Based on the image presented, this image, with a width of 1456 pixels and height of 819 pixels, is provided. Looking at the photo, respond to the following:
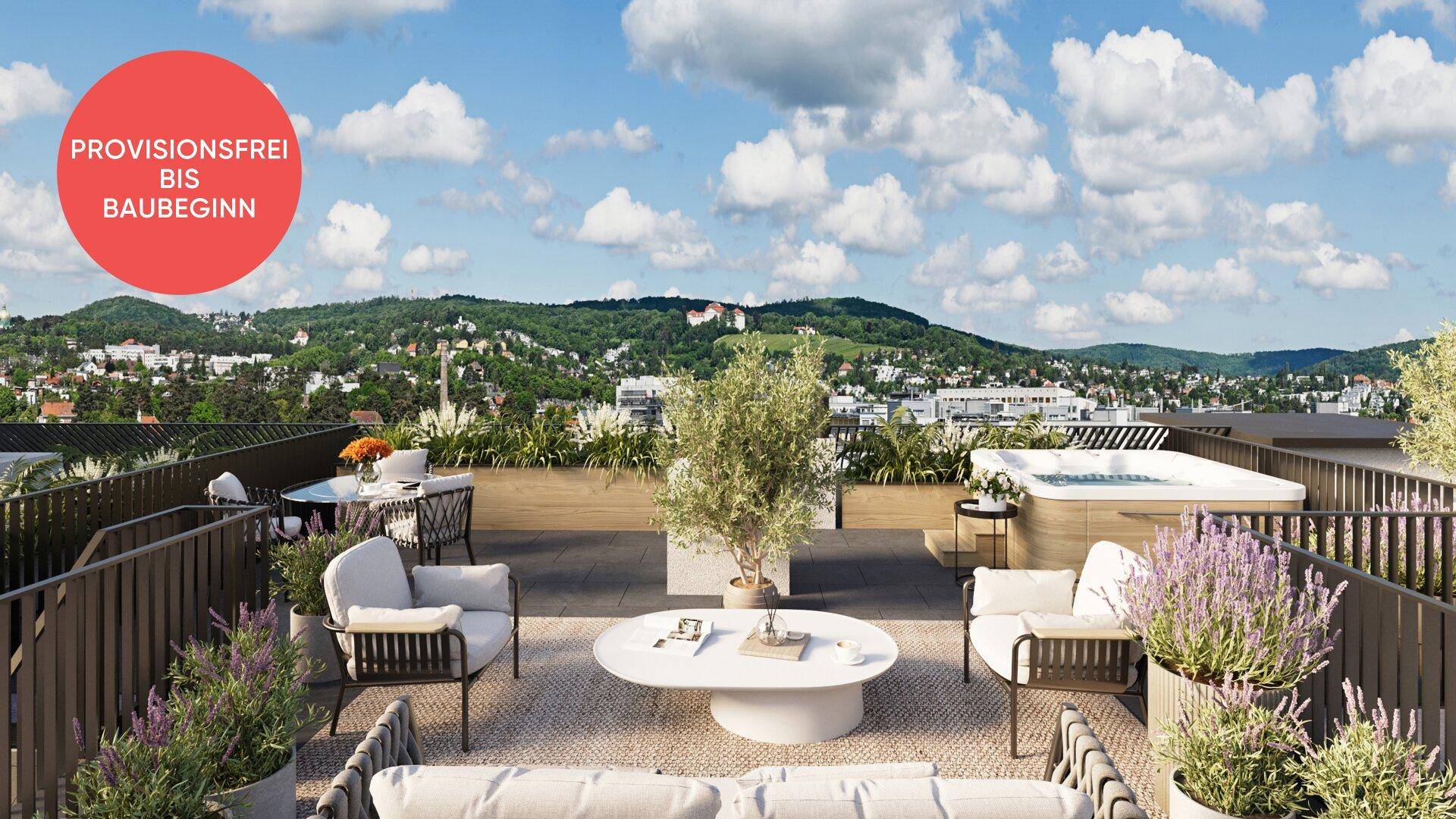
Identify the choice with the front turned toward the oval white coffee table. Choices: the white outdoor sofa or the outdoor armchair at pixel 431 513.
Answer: the white outdoor sofa

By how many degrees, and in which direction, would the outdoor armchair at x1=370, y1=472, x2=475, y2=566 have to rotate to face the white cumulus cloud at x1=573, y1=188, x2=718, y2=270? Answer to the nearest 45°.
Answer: approximately 45° to its right

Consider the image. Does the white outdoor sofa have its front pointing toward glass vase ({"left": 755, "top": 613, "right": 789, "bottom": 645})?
yes

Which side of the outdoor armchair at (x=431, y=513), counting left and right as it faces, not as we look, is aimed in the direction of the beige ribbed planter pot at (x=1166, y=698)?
back

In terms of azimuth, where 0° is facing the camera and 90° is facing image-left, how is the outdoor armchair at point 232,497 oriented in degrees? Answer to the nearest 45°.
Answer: approximately 270°

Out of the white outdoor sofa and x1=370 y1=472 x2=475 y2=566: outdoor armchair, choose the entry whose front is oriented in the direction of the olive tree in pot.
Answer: the white outdoor sofa

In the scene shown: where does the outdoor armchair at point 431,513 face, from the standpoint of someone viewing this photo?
facing away from the viewer and to the left of the viewer

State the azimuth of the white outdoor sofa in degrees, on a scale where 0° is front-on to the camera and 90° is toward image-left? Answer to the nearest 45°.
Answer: approximately 180°

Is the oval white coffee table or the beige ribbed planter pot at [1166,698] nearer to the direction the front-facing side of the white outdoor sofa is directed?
the oval white coffee table

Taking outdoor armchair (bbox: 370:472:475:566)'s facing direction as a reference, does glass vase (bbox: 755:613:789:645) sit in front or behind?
behind

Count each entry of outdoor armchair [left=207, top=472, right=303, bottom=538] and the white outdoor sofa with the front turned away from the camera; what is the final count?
1

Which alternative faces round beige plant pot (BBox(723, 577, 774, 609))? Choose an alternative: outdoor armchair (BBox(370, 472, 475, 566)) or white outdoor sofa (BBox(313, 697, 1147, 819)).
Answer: the white outdoor sofa
